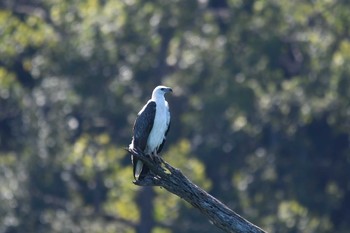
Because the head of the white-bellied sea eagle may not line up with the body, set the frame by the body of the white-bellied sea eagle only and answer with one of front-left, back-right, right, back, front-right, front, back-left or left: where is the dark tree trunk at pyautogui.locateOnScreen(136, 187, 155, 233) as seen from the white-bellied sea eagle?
back-left

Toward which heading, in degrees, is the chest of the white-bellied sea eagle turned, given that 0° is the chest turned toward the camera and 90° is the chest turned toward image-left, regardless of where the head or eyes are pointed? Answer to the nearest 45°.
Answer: approximately 315°
